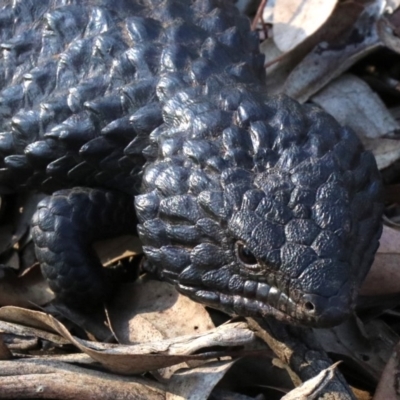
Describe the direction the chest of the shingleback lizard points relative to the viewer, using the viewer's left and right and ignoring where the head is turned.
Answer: facing the viewer and to the right of the viewer

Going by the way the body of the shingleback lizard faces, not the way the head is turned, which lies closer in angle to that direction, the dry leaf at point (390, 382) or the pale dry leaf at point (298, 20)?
the dry leaf

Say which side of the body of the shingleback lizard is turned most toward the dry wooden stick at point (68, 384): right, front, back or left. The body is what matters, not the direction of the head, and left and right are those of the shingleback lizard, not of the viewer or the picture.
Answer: right

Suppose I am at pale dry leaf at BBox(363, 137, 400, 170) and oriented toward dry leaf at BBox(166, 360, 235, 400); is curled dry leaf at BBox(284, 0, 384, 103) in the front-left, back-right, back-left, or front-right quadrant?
back-right

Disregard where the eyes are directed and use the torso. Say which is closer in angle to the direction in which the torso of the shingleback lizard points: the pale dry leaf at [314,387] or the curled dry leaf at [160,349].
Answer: the pale dry leaf

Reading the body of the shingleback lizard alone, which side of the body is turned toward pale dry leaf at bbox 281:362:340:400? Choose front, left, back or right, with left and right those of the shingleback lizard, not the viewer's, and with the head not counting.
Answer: front

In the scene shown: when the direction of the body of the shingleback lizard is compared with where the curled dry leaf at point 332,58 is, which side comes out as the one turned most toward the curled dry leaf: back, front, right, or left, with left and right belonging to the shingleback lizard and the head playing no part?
left

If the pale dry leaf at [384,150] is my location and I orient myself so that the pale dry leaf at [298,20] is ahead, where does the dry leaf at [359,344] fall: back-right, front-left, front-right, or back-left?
back-left

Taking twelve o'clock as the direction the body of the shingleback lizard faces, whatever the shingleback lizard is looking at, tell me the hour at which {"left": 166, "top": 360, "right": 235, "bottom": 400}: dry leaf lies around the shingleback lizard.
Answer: The dry leaf is roughly at 1 o'clock from the shingleback lizard.

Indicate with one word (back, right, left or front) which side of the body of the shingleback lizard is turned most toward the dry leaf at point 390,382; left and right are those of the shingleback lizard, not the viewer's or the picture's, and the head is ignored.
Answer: front

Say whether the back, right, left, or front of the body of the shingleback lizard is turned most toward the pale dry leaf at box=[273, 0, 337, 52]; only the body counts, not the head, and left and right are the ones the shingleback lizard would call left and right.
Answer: left

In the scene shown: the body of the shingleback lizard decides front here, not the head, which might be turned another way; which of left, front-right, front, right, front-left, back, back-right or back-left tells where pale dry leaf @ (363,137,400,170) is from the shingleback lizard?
left
